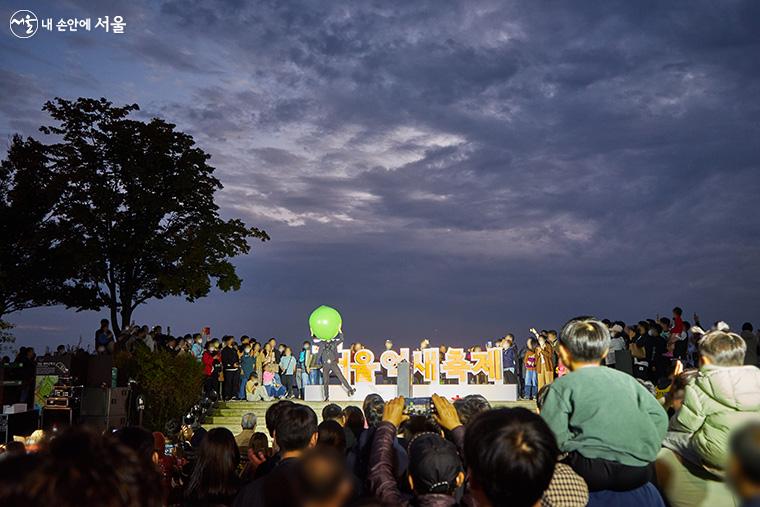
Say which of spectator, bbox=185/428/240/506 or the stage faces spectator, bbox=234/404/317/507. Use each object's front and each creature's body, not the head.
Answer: the stage

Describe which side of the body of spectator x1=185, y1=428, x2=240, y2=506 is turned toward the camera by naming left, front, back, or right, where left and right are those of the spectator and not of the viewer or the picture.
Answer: back

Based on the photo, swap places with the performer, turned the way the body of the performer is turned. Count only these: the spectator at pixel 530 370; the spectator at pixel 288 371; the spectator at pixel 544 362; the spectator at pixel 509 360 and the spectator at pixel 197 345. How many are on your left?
3

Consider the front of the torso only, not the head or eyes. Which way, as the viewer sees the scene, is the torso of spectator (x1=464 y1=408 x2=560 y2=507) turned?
away from the camera

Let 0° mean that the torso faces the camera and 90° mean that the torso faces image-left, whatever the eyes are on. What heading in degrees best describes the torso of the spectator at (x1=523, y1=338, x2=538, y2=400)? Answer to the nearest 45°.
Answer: approximately 45°

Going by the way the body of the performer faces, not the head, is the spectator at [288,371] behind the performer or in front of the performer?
behind

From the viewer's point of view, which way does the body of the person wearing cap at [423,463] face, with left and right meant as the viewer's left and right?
facing away from the viewer

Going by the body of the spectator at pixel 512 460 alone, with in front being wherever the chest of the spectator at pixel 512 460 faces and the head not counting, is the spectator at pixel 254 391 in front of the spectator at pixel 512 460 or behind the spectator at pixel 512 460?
in front

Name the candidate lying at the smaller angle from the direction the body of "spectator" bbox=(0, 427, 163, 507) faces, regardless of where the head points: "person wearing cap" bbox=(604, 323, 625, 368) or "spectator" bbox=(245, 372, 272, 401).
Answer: the spectator

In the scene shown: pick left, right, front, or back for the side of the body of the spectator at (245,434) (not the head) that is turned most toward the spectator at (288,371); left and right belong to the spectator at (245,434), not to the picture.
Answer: front

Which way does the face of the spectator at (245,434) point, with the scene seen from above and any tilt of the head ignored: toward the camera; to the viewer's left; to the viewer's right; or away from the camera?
away from the camera

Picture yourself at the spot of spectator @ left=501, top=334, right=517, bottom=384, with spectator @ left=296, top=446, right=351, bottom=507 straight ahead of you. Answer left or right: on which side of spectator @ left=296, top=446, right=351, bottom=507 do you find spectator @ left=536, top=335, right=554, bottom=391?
left

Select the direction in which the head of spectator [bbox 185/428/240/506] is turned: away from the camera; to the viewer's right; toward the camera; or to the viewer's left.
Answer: away from the camera

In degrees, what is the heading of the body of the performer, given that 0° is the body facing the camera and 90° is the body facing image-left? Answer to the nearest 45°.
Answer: approximately 0°

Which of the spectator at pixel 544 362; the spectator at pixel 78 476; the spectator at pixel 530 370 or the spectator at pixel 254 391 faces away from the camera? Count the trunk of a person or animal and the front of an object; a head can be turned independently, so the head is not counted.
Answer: the spectator at pixel 78 476
